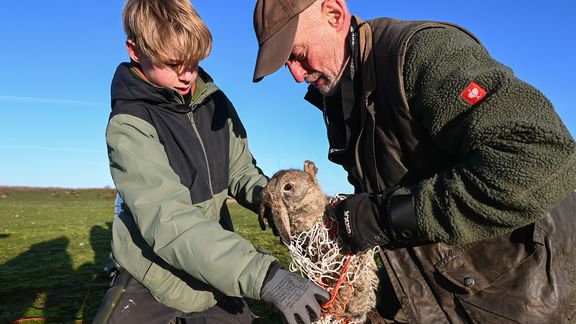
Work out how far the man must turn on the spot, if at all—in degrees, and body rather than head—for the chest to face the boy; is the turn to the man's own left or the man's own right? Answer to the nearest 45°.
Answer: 0° — they already face them

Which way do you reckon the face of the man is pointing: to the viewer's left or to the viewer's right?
to the viewer's left

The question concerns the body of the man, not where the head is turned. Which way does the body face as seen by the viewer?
to the viewer's left

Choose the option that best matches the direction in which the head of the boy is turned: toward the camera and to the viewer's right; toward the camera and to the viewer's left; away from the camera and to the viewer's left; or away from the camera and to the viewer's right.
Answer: toward the camera and to the viewer's right

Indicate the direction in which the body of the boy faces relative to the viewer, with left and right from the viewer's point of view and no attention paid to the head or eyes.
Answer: facing the viewer and to the right of the viewer

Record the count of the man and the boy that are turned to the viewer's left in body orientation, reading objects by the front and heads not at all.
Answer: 1

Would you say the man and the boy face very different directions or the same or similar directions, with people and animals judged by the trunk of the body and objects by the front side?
very different directions

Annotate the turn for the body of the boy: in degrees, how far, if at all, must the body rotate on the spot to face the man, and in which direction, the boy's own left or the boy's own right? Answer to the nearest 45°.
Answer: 0° — they already face them
